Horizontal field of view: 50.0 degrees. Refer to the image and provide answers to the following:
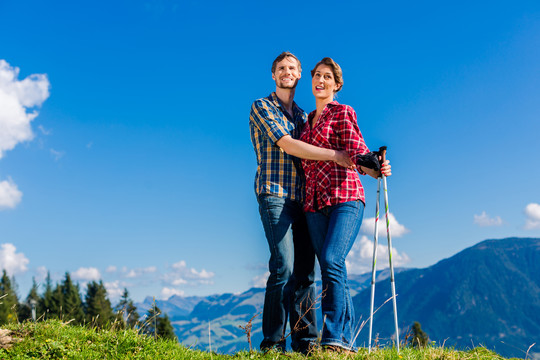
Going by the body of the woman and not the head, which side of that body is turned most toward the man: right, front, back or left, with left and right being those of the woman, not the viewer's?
right

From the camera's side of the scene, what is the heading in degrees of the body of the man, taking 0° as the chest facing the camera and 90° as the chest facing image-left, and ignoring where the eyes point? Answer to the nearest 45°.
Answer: approximately 315°

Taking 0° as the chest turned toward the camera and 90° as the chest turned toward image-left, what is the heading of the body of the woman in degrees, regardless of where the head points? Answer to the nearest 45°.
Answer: approximately 45°

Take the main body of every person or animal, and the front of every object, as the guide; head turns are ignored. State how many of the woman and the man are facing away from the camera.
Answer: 0
